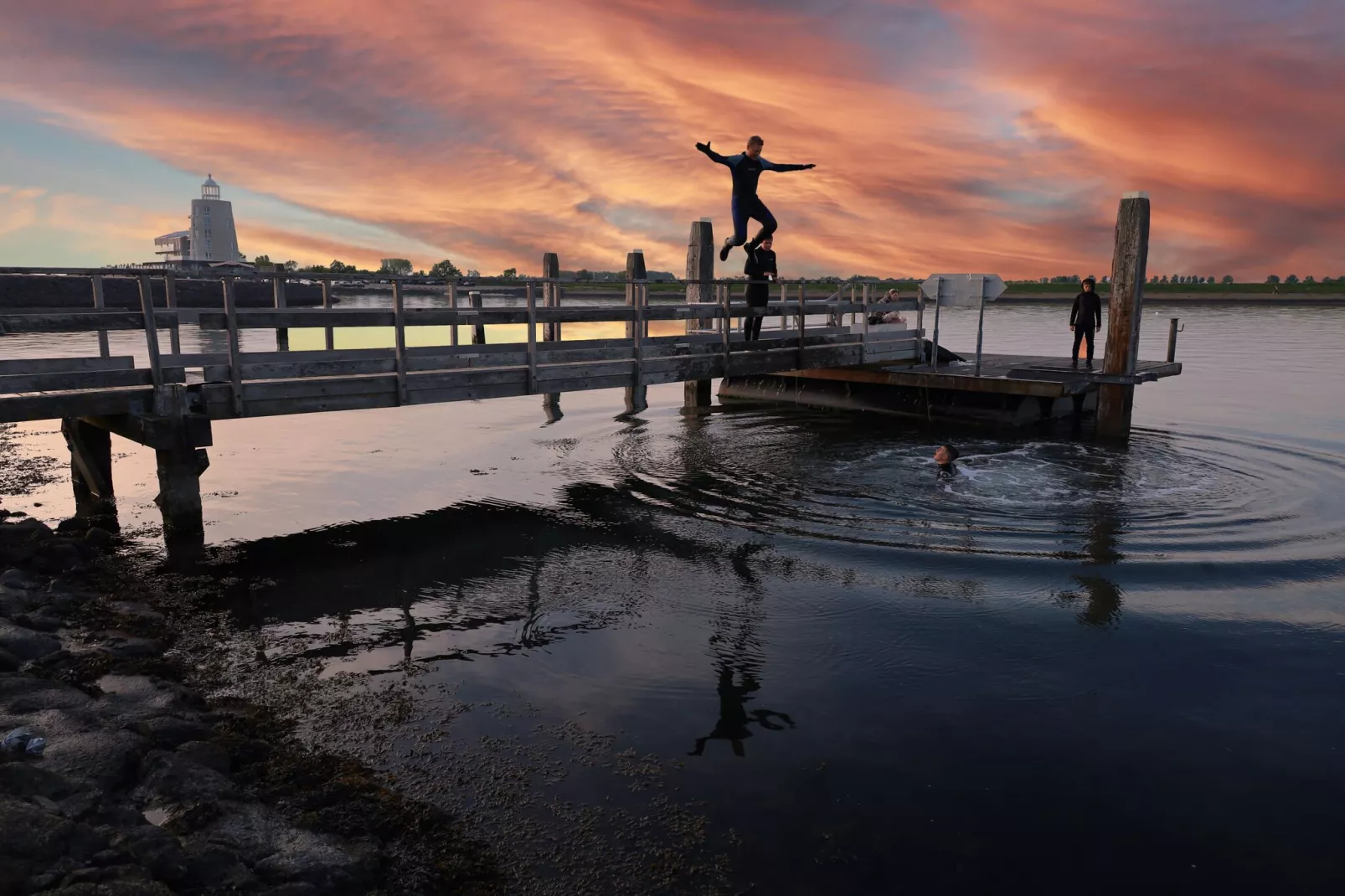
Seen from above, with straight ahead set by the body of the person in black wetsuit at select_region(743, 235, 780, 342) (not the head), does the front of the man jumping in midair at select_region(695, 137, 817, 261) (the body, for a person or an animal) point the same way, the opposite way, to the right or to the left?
the same way

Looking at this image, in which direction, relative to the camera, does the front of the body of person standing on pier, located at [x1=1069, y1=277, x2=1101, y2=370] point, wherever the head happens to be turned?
toward the camera

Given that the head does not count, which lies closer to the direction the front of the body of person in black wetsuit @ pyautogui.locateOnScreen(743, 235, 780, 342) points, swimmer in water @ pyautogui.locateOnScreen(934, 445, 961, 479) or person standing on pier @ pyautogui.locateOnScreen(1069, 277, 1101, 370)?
the swimmer in water

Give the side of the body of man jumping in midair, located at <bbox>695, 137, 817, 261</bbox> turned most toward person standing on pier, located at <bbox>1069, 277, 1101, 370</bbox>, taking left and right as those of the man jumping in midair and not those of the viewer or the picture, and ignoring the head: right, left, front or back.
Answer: left

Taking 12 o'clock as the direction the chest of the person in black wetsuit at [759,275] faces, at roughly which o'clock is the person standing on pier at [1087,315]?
The person standing on pier is roughly at 10 o'clock from the person in black wetsuit.

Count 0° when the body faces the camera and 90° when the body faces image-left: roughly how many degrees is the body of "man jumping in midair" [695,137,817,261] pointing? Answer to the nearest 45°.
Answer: approximately 315°

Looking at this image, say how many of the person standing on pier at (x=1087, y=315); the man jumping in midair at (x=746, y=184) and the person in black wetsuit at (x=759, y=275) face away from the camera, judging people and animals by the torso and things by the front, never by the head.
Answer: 0

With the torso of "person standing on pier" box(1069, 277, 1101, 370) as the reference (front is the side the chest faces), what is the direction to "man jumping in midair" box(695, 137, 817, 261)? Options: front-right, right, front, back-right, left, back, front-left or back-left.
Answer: front-right

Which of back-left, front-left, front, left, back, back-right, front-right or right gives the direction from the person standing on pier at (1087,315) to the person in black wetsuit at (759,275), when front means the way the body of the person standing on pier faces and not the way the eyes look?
front-right

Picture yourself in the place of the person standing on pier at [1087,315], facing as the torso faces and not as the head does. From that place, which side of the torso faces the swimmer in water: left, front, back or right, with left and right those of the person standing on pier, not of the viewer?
front

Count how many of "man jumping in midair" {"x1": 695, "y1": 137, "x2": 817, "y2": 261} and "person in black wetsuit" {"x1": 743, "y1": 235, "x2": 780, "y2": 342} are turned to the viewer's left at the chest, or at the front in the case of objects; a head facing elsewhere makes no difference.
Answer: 0
